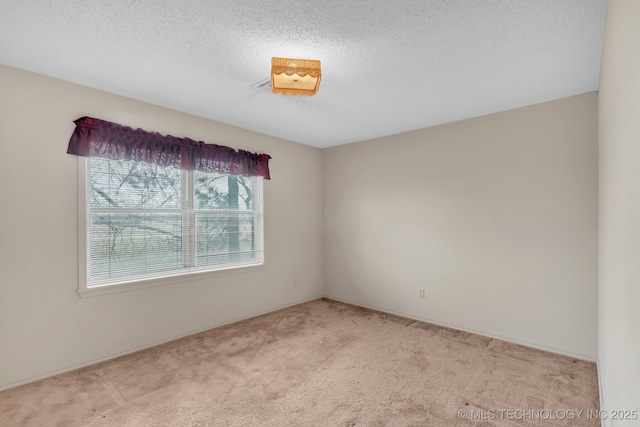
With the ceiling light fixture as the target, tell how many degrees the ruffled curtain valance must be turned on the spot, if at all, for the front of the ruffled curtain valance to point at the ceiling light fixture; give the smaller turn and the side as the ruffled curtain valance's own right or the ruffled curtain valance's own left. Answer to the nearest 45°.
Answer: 0° — it already faces it

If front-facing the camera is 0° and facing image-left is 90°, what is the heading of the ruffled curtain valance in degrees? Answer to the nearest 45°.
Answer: approximately 315°
